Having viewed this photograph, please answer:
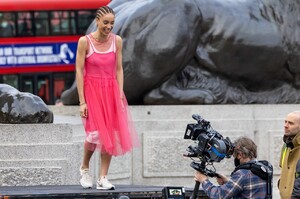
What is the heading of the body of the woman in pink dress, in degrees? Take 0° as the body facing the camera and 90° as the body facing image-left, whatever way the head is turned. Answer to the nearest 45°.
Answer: approximately 315°

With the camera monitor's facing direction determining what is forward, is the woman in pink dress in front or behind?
behind

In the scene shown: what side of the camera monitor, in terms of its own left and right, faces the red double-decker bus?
back

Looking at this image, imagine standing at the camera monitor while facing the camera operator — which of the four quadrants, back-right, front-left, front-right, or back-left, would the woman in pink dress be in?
back-left
